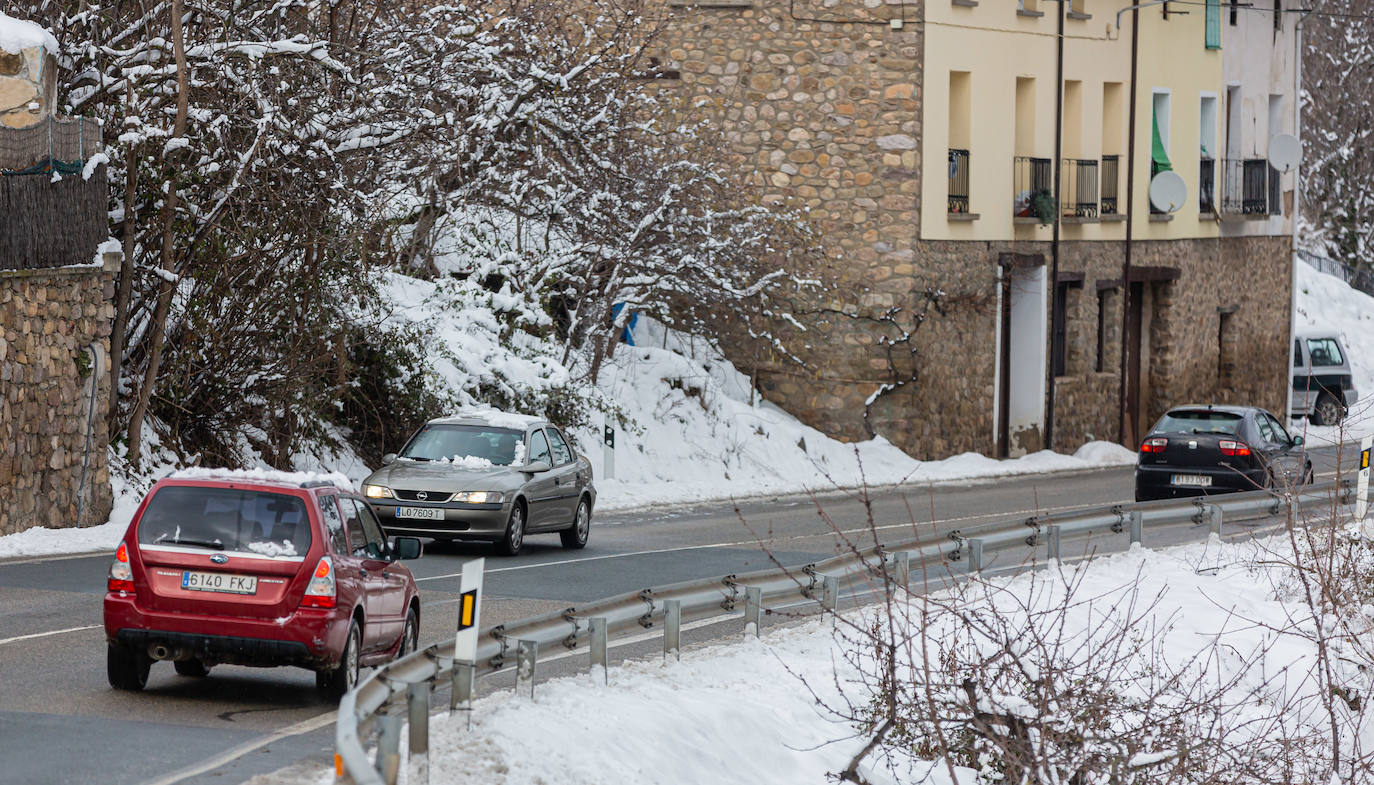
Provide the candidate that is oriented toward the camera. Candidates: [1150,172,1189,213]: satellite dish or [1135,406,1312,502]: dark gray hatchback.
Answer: the satellite dish

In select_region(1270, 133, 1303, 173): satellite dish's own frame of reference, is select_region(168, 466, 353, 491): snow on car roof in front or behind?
in front

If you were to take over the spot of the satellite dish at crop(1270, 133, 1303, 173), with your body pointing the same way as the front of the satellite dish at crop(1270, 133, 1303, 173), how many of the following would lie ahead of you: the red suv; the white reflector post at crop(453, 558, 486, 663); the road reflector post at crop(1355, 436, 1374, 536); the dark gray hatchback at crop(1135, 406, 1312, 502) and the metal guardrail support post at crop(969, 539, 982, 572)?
5

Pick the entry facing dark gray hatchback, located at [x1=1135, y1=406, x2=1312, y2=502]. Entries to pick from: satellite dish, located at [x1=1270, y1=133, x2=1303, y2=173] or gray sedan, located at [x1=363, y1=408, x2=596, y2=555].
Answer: the satellite dish

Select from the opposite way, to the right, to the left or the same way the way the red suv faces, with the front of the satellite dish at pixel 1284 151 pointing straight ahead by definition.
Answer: the opposite way

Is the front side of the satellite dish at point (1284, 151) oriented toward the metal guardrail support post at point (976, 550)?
yes

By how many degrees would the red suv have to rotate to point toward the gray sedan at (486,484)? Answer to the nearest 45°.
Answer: approximately 45° to its left

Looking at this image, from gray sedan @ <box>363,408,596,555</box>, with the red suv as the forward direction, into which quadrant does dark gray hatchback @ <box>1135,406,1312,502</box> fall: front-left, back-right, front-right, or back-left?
back-left

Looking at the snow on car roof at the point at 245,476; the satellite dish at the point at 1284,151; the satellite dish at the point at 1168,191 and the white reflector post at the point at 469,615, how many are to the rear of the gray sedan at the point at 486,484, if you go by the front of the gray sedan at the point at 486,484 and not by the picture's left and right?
2

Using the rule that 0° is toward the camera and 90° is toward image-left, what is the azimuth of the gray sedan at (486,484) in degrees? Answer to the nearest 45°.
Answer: approximately 45°

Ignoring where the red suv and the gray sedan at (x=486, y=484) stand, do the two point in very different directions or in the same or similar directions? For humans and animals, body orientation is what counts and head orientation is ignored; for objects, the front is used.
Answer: very different directions

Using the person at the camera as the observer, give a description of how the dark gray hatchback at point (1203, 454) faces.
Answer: facing away from the viewer and to the right of the viewer

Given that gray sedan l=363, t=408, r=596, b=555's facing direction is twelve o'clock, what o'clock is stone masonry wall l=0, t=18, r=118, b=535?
The stone masonry wall is roughly at 2 o'clock from the gray sedan.

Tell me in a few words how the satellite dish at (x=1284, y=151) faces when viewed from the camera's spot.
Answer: facing the viewer

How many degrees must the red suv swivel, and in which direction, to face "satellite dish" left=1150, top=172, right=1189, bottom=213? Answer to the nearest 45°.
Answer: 0° — it already faces it

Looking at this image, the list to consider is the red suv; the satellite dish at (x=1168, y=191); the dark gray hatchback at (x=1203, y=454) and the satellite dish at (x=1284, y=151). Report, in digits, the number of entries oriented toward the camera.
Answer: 2

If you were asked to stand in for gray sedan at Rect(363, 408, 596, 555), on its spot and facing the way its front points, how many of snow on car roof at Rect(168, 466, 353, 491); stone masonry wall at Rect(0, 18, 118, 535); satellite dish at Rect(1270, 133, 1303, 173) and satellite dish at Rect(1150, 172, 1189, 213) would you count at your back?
2

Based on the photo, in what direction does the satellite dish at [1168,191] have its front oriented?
toward the camera

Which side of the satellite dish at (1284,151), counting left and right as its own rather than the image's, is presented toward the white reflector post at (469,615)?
front
